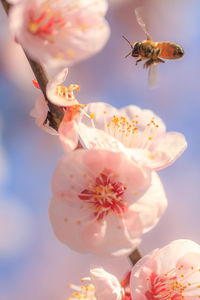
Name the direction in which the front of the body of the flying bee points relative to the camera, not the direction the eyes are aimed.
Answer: to the viewer's left
